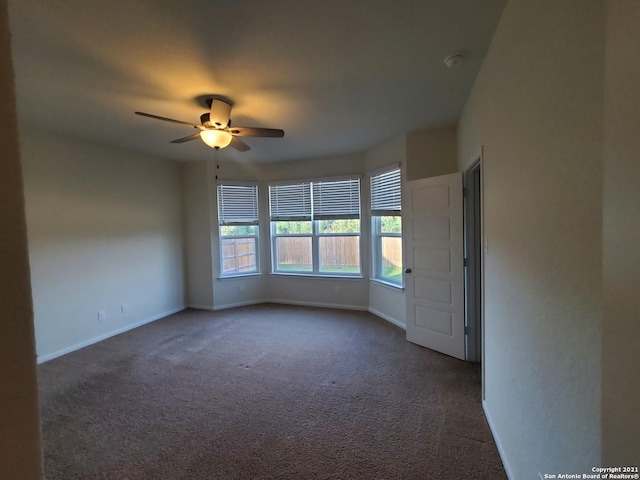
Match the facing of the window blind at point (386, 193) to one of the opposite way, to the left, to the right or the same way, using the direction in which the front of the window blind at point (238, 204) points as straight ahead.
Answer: to the right

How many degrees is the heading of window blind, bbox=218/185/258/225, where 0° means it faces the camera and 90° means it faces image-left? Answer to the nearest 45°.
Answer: approximately 0°

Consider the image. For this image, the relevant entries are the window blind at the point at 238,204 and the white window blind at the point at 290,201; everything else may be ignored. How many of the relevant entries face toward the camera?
2

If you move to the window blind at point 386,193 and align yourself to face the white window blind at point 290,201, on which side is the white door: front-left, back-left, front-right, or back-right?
back-left

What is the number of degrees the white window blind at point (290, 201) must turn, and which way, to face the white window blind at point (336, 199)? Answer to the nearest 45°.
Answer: approximately 45° to its left

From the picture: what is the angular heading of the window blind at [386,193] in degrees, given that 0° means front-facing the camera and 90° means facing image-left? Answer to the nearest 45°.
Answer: approximately 45°

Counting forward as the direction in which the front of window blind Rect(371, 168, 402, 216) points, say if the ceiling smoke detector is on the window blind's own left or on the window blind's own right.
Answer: on the window blind's own left

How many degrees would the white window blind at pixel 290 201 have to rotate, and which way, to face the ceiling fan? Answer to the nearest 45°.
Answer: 0° — it already faces it
